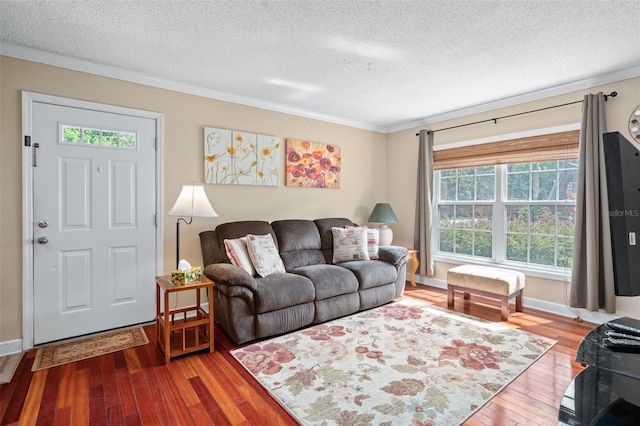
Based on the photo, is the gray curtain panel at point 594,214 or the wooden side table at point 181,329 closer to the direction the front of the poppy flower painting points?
the gray curtain panel

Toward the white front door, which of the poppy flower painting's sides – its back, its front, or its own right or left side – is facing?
right

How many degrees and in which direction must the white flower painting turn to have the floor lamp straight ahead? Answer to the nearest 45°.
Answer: approximately 90° to its right

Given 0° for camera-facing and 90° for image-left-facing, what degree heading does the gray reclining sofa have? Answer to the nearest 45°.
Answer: approximately 315°

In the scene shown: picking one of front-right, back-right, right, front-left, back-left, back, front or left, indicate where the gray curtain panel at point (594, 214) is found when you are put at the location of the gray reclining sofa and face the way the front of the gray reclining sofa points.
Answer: front-left

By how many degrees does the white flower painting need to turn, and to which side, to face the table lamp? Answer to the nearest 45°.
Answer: approximately 45° to its left

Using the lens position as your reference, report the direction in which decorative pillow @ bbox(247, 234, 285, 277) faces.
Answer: facing the viewer and to the right of the viewer

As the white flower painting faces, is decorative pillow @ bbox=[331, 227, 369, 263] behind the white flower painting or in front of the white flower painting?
in front
